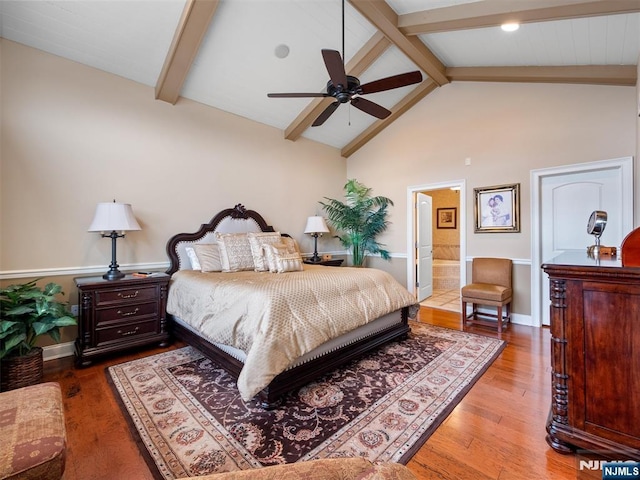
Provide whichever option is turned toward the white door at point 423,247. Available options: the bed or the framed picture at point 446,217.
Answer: the framed picture

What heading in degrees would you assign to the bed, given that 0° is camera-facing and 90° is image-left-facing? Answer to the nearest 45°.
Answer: approximately 315°

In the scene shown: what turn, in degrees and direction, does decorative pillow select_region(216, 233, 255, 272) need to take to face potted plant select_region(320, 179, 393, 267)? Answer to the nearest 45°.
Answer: approximately 90° to its left

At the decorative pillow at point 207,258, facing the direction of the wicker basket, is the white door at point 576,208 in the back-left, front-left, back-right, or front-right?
back-left

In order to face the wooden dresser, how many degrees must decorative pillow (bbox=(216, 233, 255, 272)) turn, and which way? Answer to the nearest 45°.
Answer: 0° — it already faces it

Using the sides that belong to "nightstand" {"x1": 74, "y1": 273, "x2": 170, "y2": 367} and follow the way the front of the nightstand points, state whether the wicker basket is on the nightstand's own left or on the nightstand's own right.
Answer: on the nightstand's own right

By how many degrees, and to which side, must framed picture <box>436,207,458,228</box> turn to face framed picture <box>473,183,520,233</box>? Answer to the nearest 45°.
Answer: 0° — it already faces it

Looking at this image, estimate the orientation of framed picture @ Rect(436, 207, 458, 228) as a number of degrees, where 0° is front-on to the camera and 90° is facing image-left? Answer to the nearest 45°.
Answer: approximately 0°

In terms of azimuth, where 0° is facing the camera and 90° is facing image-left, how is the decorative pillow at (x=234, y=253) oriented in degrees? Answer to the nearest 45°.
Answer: approximately 315°

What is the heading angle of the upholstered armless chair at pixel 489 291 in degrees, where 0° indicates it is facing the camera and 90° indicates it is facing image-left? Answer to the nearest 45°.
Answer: approximately 45°
